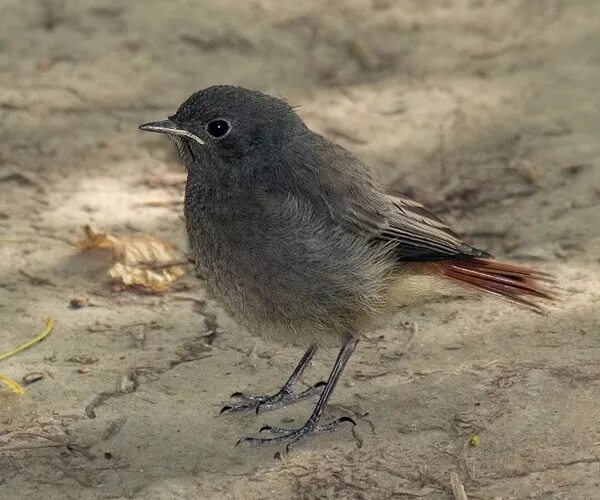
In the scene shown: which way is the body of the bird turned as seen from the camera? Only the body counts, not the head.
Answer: to the viewer's left

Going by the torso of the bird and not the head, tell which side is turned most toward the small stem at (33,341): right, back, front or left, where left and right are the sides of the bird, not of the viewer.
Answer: front

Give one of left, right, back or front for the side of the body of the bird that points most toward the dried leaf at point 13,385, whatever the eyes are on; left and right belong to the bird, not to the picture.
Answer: front

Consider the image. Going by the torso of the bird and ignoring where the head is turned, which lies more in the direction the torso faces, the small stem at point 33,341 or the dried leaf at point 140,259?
the small stem

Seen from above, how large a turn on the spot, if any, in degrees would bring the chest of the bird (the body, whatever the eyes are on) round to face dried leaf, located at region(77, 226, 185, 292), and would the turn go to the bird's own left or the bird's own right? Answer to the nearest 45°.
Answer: approximately 45° to the bird's own right
